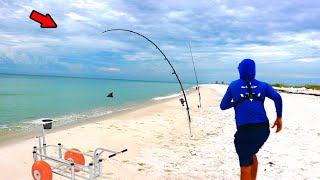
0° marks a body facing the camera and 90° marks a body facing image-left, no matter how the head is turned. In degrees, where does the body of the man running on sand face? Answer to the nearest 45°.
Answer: approximately 180°
